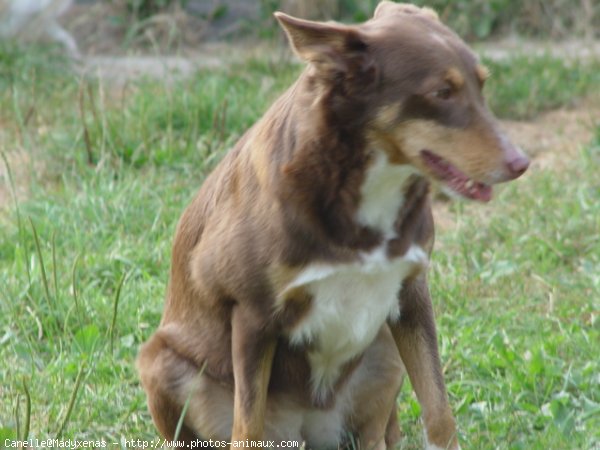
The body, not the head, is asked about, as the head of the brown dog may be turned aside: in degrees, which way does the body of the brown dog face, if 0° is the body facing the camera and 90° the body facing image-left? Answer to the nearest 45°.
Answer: approximately 315°
